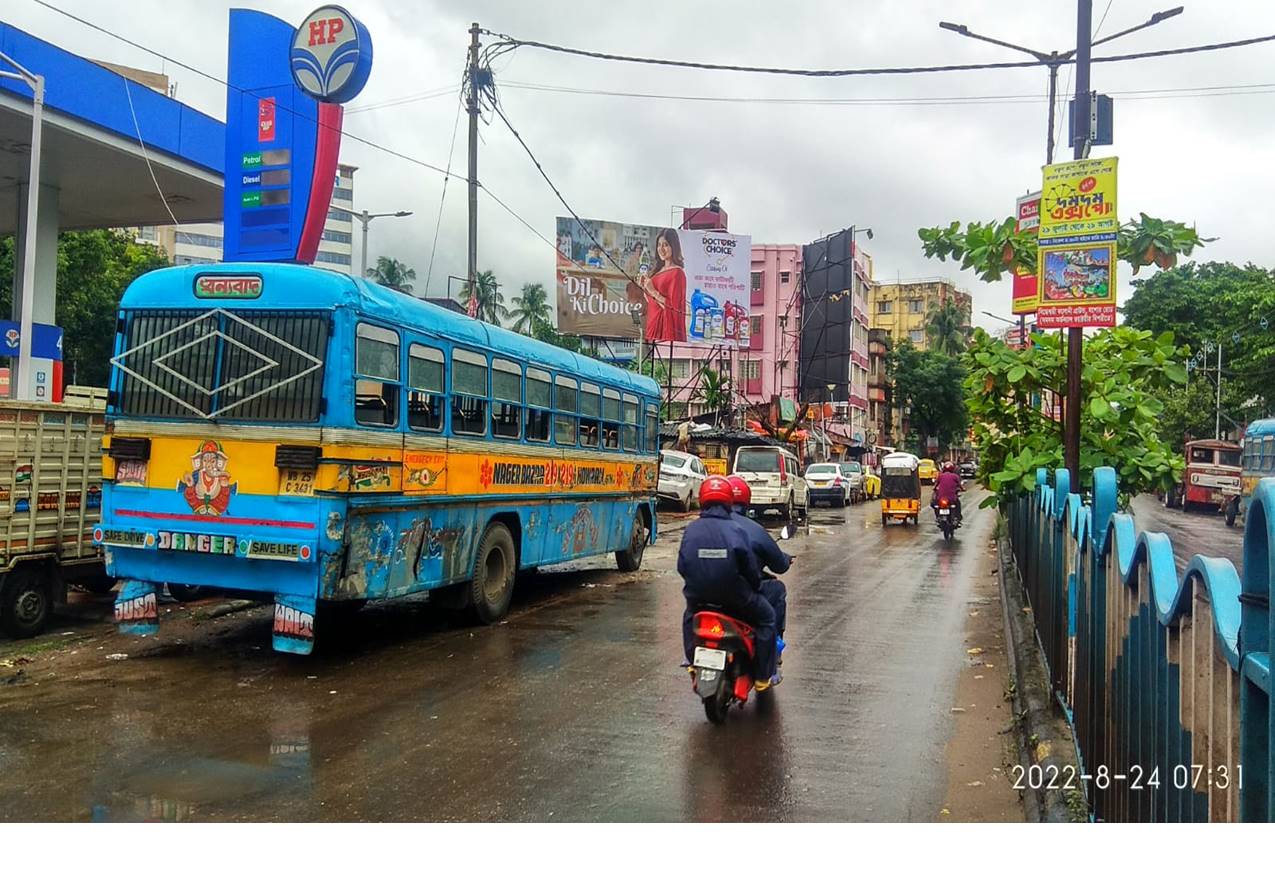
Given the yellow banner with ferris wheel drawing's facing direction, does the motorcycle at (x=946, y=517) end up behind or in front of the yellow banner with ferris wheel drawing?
behind

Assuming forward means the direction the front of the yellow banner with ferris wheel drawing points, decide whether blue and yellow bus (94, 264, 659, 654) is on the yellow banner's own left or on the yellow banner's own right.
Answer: on the yellow banner's own right

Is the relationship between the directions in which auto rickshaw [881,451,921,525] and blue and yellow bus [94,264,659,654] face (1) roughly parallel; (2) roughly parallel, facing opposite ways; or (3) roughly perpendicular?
roughly parallel

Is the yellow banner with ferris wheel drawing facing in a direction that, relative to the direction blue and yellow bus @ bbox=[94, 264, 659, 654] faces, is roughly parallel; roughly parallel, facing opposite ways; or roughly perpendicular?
roughly parallel, facing opposite ways

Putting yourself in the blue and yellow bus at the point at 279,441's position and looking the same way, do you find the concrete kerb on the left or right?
on its right

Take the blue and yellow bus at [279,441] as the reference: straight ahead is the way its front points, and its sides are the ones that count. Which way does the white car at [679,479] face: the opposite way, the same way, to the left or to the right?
the same way

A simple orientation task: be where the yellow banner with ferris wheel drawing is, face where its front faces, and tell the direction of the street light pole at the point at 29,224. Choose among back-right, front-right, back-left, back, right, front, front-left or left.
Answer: right

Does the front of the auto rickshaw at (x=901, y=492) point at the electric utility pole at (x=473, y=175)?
no

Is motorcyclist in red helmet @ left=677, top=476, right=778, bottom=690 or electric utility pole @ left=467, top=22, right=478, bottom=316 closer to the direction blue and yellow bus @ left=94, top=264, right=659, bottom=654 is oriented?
the electric utility pole

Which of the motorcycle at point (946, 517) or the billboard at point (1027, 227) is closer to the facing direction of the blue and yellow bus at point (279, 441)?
the motorcycle

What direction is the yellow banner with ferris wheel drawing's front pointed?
toward the camera

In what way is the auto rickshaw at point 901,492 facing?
away from the camera
